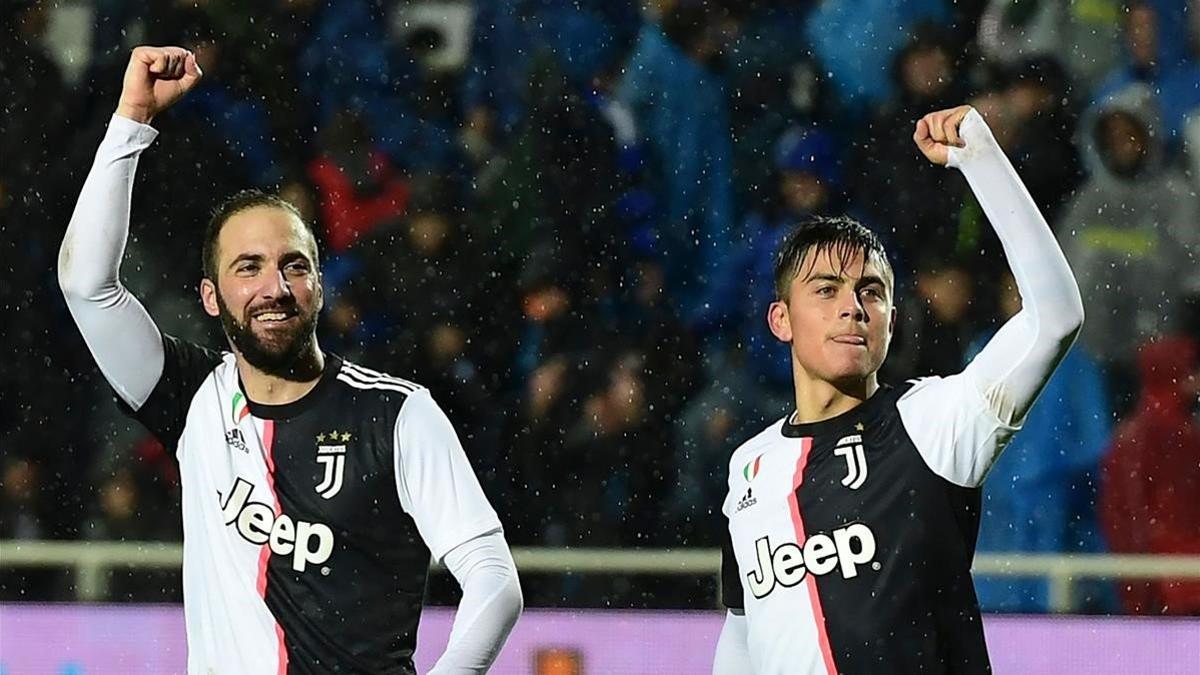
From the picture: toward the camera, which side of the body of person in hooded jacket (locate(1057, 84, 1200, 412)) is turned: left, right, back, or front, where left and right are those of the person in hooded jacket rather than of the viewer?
front

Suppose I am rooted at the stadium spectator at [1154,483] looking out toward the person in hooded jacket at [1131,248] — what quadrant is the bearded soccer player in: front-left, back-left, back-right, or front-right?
back-left

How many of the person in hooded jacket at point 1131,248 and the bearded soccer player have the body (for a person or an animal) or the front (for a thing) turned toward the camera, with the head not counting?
2

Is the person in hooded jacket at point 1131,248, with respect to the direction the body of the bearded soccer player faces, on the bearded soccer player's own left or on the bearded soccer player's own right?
on the bearded soccer player's own left

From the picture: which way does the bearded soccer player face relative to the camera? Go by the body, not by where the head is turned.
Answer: toward the camera

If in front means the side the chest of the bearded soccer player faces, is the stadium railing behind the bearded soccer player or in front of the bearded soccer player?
behind

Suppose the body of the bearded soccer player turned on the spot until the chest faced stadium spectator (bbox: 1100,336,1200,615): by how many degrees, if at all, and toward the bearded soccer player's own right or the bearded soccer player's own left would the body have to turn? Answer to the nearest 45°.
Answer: approximately 135° to the bearded soccer player's own left

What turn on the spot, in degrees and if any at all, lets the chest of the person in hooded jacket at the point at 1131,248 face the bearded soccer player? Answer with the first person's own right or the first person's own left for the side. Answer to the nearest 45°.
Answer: approximately 45° to the first person's own right

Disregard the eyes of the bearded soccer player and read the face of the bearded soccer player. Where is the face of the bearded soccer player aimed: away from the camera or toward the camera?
toward the camera
